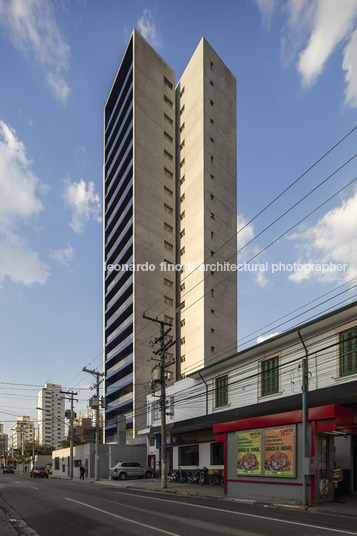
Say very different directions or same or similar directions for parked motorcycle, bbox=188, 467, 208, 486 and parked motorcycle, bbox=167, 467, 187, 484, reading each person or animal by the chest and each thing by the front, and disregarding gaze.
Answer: same or similar directions

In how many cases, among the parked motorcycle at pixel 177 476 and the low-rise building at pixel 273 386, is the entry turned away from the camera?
0

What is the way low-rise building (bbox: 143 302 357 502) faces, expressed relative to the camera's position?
facing the viewer and to the left of the viewer

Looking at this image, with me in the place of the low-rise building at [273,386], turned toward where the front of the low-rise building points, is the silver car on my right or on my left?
on my right

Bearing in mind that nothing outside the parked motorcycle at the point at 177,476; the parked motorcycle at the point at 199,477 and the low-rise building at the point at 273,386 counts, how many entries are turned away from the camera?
0
